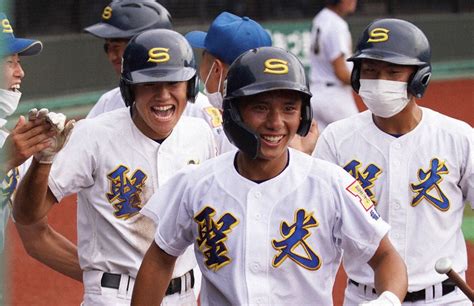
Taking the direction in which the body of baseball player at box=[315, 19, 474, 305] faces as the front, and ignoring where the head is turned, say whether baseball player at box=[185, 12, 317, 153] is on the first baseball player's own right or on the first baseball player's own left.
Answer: on the first baseball player's own right

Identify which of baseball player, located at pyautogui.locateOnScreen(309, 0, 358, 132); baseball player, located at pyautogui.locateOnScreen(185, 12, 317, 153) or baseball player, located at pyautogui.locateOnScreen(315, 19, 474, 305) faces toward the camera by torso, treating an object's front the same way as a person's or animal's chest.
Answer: baseball player, located at pyautogui.locateOnScreen(315, 19, 474, 305)

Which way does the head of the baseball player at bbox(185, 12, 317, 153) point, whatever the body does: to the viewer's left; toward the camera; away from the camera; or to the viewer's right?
to the viewer's left

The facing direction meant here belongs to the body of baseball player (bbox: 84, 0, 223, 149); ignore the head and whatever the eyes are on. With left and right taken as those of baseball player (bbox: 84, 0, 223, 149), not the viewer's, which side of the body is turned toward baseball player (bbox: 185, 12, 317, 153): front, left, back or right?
left

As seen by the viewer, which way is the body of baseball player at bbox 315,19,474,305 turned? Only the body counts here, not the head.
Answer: toward the camera

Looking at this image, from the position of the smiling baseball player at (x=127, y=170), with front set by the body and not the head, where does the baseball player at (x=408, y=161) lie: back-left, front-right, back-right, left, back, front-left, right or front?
left

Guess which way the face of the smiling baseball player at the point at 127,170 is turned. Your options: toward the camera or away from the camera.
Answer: toward the camera

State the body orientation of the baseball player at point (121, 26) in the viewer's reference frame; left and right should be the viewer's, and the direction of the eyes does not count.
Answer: facing the viewer and to the left of the viewer

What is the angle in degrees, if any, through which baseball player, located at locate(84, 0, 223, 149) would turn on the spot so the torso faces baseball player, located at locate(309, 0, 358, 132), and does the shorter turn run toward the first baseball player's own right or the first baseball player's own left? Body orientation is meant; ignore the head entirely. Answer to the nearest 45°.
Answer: approximately 180°

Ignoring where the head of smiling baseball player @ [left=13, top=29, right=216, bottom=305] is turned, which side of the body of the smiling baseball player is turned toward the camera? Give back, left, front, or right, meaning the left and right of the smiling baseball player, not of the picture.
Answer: front

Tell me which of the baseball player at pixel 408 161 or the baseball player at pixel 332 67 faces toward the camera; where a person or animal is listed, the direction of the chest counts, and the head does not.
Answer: the baseball player at pixel 408 161
